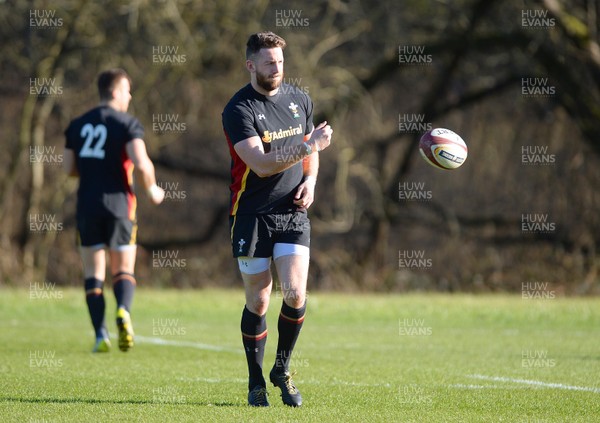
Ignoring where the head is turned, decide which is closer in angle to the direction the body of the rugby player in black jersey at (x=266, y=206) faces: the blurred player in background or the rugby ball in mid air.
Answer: the rugby ball in mid air

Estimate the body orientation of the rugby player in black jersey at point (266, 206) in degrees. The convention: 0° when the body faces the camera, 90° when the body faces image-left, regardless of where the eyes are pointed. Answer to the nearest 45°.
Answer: approximately 315°

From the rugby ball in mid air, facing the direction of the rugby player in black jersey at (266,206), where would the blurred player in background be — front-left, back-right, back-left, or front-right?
front-right

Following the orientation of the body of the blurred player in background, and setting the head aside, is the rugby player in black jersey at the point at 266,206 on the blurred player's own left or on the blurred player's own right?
on the blurred player's own right

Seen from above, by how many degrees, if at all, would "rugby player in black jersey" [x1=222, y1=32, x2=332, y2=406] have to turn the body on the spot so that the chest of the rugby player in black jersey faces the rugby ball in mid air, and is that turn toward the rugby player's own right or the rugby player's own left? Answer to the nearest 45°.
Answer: approximately 90° to the rugby player's own left

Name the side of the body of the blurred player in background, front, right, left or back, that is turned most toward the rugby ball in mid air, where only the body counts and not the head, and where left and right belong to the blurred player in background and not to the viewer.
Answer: right

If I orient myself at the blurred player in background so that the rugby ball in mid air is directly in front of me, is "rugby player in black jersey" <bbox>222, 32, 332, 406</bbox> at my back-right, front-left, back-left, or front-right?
front-right

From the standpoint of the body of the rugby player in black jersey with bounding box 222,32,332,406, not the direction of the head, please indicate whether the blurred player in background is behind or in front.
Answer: behind

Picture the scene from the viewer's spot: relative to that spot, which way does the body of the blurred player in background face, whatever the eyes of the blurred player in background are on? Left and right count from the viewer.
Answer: facing away from the viewer and to the right of the viewer

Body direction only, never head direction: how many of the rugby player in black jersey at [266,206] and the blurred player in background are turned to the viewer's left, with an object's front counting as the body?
0
